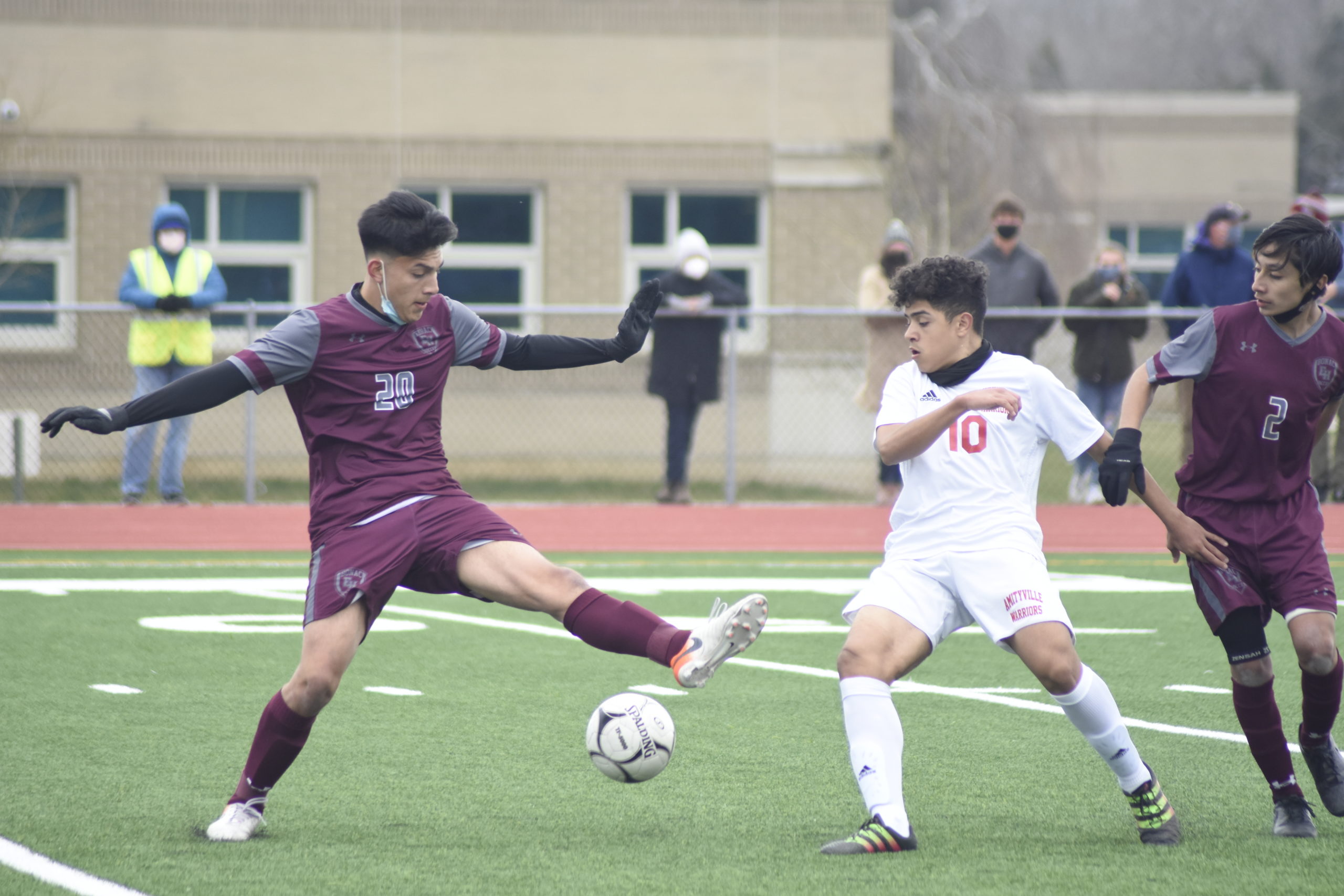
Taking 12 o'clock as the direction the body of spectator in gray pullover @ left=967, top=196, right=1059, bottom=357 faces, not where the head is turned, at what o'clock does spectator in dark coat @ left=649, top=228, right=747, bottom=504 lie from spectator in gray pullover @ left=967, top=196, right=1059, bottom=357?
spectator in dark coat @ left=649, top=228, right=747, bottom=504 is roughly at 3 o'clock from spectator in gray pullover @ left=967, top=196, right=1059, bottom=357.

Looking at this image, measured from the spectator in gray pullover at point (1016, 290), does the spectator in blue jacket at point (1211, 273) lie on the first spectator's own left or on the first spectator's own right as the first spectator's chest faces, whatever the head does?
on the first spectator's own left

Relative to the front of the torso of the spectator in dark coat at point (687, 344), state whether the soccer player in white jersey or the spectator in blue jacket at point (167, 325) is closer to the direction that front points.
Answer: the soccer player in white jersey

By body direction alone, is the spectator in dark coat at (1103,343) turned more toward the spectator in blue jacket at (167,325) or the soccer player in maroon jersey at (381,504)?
the soccer player in maroon jersey

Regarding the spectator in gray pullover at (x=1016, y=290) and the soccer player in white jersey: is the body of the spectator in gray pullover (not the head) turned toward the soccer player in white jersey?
yes
